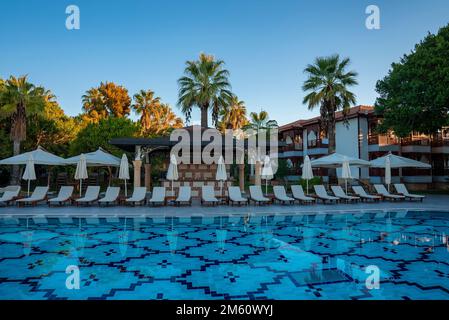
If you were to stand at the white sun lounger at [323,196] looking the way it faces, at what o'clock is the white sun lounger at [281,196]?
the white sun lounger at [281,196] is roughly at 4 o'clock from the white sun lounger at [323,196].

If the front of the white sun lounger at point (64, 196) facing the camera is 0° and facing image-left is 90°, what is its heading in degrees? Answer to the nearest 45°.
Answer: approximately 45°

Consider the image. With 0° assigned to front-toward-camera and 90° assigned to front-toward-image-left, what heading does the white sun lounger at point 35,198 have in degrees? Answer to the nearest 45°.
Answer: approximately 45°

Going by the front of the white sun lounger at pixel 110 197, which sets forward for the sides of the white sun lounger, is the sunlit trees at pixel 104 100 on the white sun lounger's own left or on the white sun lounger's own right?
on the white sun lounger's own right

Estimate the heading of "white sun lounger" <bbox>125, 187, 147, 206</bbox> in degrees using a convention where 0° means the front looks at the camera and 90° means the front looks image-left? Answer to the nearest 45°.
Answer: approximately 45°

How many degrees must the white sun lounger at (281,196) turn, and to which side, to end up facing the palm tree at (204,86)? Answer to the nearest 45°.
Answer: approximately 180°

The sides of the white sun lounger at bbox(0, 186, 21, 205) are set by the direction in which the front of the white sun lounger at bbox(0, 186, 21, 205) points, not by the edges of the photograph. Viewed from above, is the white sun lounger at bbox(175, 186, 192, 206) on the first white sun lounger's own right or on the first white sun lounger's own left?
on the first white sun lounger's own left

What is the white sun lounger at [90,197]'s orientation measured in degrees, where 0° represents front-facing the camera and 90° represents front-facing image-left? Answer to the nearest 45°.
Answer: approximately 45°

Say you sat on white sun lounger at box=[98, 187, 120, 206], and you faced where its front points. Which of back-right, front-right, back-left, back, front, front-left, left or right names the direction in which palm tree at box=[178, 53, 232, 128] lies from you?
back

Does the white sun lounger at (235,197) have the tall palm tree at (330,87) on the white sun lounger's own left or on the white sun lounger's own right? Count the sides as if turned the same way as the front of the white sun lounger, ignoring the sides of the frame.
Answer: on the white sun lounger's own left

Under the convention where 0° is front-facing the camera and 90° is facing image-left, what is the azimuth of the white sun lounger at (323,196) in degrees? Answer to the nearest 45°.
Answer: approximately 315°

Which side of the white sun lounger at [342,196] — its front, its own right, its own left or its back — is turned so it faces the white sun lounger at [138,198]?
right

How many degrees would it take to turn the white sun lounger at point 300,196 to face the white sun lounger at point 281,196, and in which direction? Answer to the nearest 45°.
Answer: approximately 135° to its right

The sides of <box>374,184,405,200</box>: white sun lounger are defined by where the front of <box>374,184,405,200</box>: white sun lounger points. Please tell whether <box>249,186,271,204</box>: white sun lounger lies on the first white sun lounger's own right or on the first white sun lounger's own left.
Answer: on the first white sun lounger's own right
